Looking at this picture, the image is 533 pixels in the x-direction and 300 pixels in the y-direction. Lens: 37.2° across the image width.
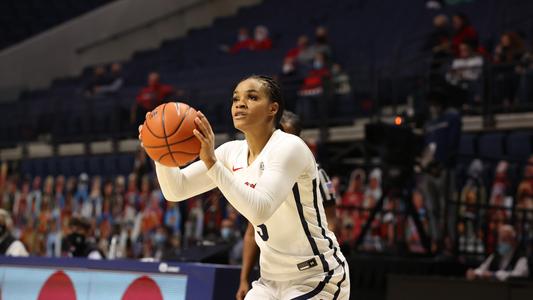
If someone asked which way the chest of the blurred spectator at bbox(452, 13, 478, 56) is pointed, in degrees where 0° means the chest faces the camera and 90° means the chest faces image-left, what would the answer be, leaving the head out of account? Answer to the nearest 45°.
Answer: approximately 45°

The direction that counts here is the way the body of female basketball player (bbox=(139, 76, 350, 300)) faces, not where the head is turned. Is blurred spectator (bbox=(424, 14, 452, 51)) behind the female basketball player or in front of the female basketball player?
behind

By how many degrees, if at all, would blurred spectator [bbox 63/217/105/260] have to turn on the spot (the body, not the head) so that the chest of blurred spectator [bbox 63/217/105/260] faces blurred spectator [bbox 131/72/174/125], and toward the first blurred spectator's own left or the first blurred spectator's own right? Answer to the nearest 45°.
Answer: approximately 180°

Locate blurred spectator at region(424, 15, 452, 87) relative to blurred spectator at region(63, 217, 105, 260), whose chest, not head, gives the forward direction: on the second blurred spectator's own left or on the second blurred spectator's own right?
on the second blurred spectator's own left

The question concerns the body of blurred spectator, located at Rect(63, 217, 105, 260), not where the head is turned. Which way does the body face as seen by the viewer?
toward the camera

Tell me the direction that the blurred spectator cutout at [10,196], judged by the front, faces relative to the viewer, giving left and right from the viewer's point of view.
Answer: facing the viewer

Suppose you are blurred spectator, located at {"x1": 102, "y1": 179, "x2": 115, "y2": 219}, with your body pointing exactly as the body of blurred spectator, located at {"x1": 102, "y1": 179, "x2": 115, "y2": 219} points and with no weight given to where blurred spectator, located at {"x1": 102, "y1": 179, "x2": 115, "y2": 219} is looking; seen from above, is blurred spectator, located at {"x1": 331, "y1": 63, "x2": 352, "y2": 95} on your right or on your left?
on your left

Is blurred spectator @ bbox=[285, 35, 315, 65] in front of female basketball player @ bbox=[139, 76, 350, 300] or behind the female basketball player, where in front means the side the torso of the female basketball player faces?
behind

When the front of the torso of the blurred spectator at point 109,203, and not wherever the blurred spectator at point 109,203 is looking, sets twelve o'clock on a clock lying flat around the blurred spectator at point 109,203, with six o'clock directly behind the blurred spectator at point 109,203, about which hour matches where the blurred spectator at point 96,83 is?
the blurred spectator at point 96,83 is roughly at 6 o'clock from the blurred spectator at point 109,203.

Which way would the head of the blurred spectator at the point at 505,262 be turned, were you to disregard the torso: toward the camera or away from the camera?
toward the camera

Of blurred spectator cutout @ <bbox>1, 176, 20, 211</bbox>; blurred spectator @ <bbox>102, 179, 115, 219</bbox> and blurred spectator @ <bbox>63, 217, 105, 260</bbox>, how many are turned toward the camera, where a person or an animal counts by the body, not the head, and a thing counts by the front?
3

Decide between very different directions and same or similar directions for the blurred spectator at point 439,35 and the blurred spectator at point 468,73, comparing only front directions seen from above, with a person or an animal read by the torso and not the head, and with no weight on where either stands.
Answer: same or similar directions
